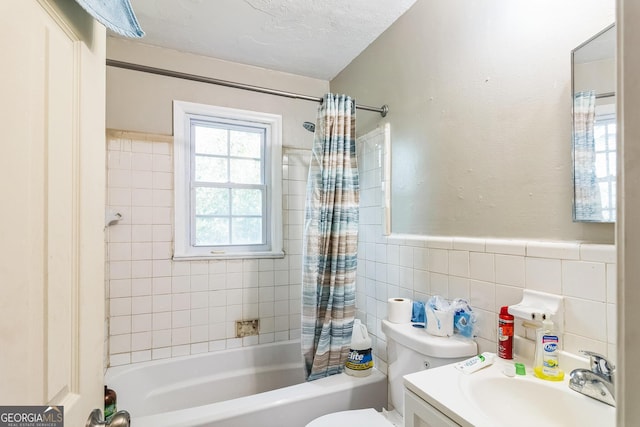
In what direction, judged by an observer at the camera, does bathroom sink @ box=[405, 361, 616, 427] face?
facing the viewer and to the left of the viewer

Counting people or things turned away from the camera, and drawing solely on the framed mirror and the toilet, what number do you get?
0

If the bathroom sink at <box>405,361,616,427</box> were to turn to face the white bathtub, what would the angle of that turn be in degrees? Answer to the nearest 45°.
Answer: approximately 45° to its right

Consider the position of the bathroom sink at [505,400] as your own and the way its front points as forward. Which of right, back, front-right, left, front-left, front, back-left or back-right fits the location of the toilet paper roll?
right

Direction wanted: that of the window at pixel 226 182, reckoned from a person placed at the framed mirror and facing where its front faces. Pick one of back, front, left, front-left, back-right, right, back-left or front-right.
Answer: front-right

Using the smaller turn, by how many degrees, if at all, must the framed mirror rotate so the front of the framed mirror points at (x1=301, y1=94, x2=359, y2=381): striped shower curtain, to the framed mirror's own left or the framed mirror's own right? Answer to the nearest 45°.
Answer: approximately 45° to the framed mirror's own right

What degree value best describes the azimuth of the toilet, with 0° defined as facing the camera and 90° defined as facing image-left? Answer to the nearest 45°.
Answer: approximately 45°

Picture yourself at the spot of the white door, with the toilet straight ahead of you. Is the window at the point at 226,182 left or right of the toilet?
left

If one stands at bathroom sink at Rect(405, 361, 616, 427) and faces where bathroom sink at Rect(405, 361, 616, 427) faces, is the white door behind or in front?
in front

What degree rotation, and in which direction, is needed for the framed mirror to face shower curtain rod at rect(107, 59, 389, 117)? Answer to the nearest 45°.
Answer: approximately 45° to its right
